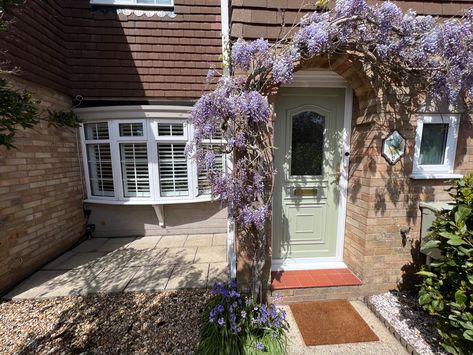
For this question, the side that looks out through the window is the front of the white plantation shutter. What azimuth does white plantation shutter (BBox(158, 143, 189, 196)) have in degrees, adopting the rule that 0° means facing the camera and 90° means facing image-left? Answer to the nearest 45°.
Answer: approximately 0°

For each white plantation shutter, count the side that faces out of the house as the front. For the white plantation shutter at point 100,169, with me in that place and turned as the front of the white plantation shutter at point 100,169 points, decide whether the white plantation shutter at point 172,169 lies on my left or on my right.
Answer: on my left

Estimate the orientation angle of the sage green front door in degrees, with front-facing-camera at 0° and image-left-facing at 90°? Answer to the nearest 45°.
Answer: approximately 0°

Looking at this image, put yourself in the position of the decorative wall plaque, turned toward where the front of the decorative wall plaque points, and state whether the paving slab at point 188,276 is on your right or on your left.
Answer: on your right

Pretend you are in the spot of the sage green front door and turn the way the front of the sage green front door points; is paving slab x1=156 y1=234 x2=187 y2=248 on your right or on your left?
on your right

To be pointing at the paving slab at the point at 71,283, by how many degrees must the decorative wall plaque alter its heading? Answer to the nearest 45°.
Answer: approximately 45° to its right

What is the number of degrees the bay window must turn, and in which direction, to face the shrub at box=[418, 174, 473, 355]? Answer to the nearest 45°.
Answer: approximately 45° to its left

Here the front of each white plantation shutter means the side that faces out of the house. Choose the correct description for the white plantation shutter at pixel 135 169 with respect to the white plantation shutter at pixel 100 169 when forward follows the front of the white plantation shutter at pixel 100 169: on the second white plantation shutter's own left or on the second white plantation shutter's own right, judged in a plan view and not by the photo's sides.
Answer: on the second white plantation shutter's own left
